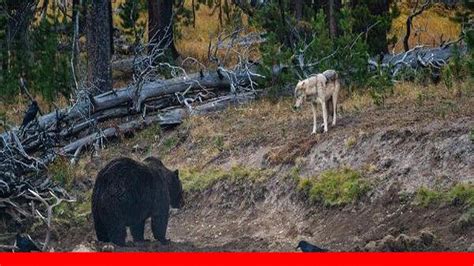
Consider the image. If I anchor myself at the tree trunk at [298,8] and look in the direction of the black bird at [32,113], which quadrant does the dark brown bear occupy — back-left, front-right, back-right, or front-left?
front-left

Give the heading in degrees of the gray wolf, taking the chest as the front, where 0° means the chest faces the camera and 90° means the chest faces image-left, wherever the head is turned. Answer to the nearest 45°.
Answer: approximately 45°

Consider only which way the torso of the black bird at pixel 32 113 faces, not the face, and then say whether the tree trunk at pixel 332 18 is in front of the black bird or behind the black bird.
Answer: in front

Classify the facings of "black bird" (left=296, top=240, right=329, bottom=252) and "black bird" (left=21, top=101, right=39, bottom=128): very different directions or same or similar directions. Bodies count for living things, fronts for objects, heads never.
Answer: very different directions

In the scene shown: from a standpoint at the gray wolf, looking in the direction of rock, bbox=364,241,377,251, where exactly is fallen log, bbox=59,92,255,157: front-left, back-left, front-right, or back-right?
back-right

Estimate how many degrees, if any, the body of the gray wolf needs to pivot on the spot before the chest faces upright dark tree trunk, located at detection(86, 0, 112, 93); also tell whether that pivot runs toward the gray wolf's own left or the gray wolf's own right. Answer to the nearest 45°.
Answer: approximately 90° to the gray wolf's own right
